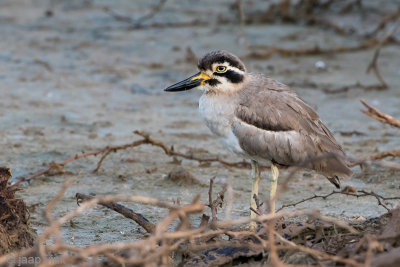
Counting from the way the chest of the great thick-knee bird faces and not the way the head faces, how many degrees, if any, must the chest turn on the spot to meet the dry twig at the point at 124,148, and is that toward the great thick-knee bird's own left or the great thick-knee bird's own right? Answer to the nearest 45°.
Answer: approximately 45° to the great thick-knee bird's own right

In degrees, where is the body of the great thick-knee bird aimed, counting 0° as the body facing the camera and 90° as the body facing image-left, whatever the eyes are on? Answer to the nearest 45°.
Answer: approximately 90°

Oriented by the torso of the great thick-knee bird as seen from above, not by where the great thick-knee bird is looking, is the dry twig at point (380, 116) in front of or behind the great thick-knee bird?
behind
